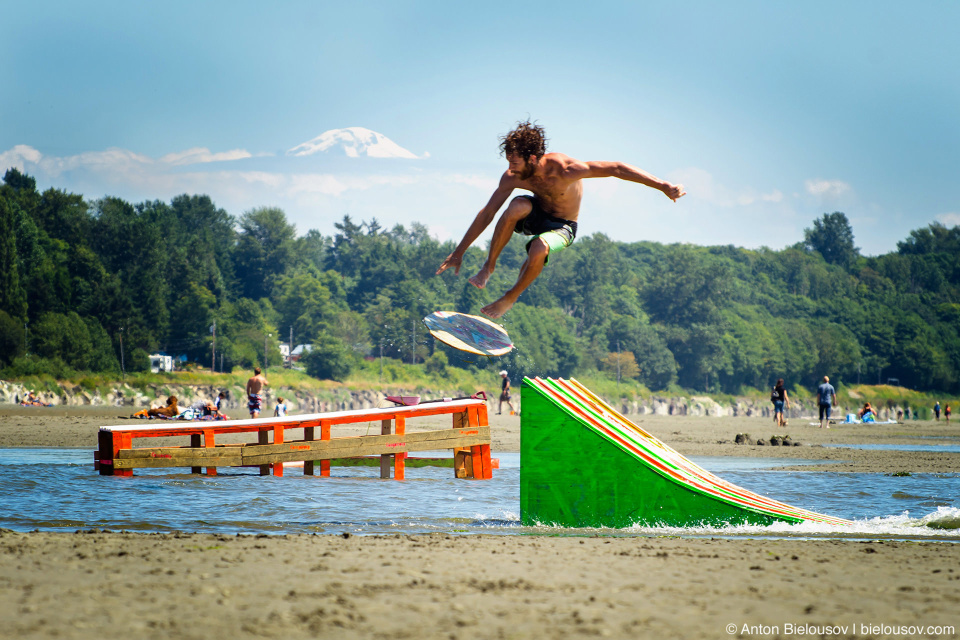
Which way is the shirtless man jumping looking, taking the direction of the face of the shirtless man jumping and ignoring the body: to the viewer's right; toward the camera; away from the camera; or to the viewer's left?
to the viewer's left

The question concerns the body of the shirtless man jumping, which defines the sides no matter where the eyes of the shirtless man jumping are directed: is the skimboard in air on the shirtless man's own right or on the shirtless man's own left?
on the shirtless man's own right

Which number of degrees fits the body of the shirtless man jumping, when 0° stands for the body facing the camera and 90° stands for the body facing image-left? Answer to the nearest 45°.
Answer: approximately 45°

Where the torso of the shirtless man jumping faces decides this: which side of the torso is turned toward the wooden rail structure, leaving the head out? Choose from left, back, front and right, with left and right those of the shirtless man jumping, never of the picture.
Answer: right
